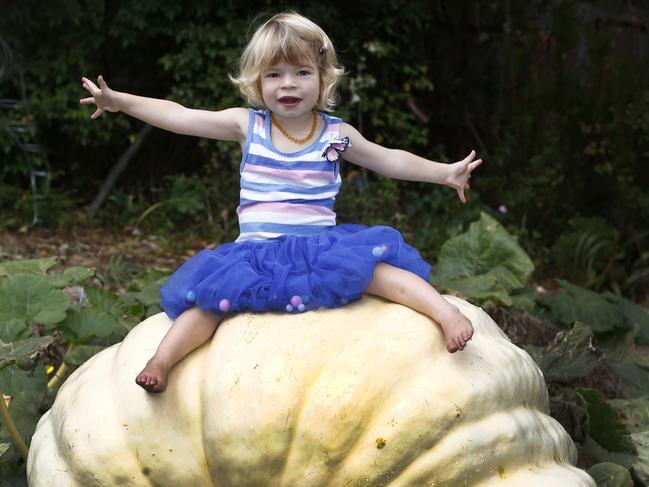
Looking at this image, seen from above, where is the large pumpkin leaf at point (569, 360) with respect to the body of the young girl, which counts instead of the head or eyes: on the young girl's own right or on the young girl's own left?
on the young girl's own left

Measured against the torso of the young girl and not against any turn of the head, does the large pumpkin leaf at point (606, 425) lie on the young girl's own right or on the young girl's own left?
on the young girl's own left

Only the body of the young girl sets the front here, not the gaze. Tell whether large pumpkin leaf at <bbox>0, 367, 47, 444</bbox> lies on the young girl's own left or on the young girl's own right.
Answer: on the young girl's own right

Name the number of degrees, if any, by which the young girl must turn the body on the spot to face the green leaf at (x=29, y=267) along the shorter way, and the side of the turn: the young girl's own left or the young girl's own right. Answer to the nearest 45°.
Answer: approximately 135° to the young girl's own right

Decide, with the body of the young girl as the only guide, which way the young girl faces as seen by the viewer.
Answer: toward the camera

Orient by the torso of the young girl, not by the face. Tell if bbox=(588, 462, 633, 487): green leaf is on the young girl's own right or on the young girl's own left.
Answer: on the young girl's own left

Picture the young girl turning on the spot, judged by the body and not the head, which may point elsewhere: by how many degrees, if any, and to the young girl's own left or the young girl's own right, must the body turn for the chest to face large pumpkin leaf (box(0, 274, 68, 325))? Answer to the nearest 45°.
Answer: approximately 135° to the young girl's own right

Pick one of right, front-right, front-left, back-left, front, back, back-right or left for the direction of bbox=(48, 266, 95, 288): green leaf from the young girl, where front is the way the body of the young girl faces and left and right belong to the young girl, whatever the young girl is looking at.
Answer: back-right

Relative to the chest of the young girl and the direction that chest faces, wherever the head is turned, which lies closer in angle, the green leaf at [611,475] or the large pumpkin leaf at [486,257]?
the green leaf

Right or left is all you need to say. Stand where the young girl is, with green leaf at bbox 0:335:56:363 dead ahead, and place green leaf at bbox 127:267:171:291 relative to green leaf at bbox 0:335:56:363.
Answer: right
